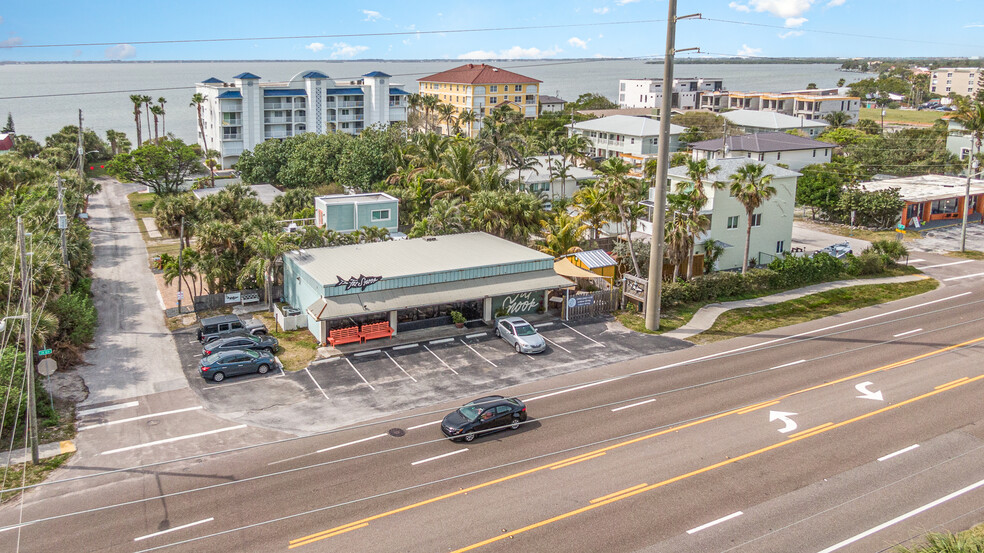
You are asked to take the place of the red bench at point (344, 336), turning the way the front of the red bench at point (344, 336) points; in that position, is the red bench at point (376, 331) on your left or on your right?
on your left

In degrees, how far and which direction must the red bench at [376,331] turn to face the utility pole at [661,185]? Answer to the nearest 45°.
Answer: approximately 45° to its left

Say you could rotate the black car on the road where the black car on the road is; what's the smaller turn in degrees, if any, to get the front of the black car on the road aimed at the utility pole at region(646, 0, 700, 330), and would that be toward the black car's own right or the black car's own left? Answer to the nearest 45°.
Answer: approximately 180°

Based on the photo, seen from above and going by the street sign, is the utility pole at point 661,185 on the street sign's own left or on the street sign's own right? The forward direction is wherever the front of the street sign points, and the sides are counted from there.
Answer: on the street sign's own right

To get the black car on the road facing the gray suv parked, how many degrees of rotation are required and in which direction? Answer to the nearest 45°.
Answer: approximately 90° to its right

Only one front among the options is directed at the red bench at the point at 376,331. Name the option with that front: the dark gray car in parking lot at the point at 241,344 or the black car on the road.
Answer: the dark gray car in parking lot

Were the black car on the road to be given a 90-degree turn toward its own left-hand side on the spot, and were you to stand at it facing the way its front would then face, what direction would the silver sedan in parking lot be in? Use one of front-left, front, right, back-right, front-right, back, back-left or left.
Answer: back-left

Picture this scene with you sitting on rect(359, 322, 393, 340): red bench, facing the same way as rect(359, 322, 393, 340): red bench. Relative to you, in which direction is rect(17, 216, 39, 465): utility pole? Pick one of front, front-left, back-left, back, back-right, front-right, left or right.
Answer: right

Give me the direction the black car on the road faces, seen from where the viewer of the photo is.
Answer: facing the viewer and to the left of the viewer
